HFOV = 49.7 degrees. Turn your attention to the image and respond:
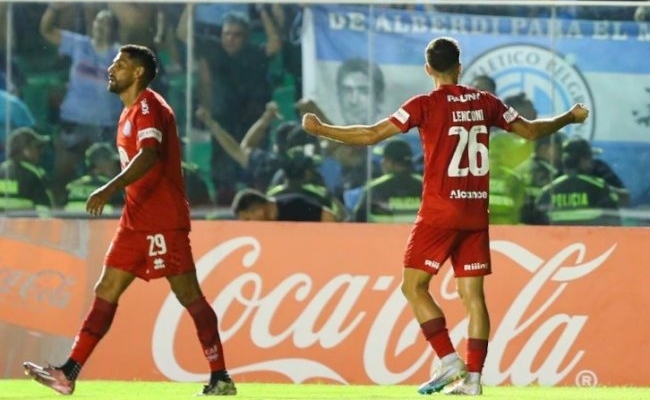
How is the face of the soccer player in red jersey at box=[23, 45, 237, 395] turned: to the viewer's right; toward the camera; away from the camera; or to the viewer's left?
to the viewer's left

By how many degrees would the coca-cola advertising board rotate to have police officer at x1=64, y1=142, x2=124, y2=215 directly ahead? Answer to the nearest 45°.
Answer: approximately 135° to its right

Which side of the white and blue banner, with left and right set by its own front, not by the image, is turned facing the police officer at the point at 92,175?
right

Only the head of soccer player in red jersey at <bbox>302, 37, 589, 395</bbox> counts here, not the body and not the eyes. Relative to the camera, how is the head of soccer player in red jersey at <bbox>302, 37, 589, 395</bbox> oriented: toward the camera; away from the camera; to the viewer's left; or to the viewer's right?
away from the camera
